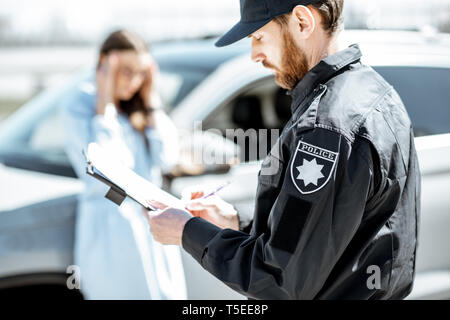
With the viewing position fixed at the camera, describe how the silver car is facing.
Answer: facing the viewer and to the left of the viewer

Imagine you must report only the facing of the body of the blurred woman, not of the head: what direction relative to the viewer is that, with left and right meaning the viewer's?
facing the viewer and to the right of the viewer

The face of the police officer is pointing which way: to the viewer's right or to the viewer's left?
to the viewer's left

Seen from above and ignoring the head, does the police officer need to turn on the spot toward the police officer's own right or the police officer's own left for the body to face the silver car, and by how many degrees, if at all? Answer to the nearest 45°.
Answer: approximately 90° to the police officer's own right

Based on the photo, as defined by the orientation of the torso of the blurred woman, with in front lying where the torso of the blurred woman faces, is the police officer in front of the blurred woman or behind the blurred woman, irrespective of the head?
in front

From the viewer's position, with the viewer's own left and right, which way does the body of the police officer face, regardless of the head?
facing to the left of the viewer

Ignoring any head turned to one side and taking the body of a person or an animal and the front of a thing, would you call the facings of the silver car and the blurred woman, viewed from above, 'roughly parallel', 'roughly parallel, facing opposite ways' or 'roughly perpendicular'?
roughly perpendicular

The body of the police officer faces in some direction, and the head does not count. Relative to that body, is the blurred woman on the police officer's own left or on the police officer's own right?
on the police officer's own right
